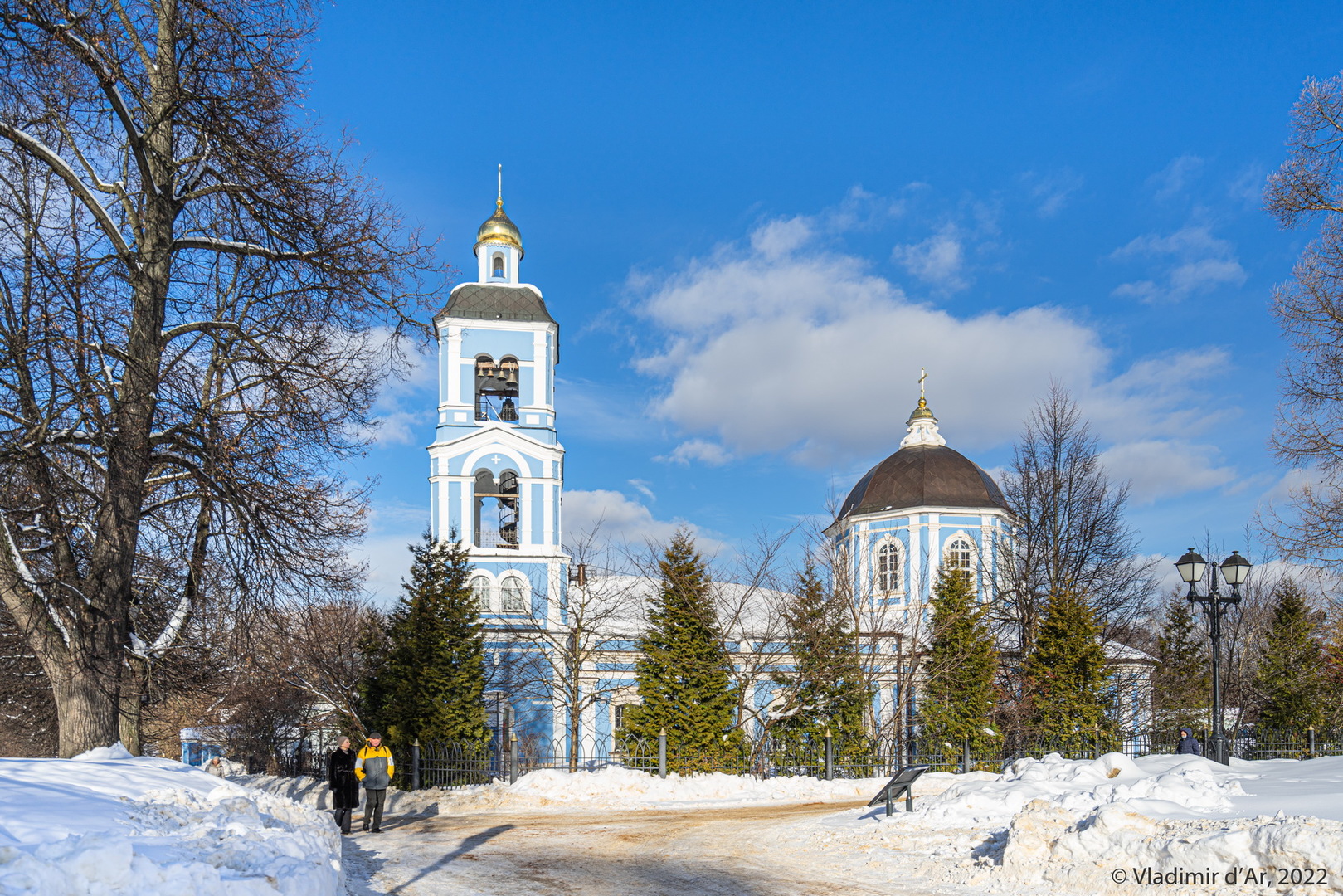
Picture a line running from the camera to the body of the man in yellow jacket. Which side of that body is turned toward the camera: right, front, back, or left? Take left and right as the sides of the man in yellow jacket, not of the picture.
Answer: front

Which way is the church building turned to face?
to the viewer's left

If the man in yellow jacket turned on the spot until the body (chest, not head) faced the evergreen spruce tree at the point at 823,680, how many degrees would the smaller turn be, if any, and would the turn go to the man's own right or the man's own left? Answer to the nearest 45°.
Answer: approximately 135° to the man's own left

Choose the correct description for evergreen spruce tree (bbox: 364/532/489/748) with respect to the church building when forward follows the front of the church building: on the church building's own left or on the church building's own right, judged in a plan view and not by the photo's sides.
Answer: on the church building's own left

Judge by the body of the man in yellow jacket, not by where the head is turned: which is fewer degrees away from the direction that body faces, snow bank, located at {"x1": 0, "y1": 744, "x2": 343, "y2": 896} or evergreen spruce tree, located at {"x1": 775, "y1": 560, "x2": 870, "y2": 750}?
the snow bank

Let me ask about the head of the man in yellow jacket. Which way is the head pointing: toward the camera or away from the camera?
toward the camera

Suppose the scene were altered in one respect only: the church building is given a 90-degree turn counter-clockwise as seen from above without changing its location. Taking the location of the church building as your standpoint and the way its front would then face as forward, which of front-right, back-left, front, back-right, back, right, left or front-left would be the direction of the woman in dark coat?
front

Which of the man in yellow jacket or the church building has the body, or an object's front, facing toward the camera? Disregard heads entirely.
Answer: the man in yellow jacket

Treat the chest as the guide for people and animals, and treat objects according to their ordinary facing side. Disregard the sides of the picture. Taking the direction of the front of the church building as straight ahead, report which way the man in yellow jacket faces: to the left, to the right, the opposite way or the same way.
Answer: to the left

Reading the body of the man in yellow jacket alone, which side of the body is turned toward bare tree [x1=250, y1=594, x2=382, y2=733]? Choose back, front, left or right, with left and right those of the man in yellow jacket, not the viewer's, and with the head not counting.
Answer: back

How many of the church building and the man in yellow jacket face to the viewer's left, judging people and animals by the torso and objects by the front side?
1
